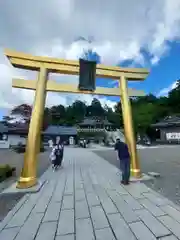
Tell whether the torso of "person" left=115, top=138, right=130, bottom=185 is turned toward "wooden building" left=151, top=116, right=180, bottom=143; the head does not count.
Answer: no

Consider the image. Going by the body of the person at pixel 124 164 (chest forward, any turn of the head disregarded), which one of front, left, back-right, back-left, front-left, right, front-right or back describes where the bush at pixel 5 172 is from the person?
front-left

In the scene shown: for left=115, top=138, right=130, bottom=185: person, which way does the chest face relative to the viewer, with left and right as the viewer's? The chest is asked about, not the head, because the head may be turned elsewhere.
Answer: facing away from the viewer and to the left of the viewer
